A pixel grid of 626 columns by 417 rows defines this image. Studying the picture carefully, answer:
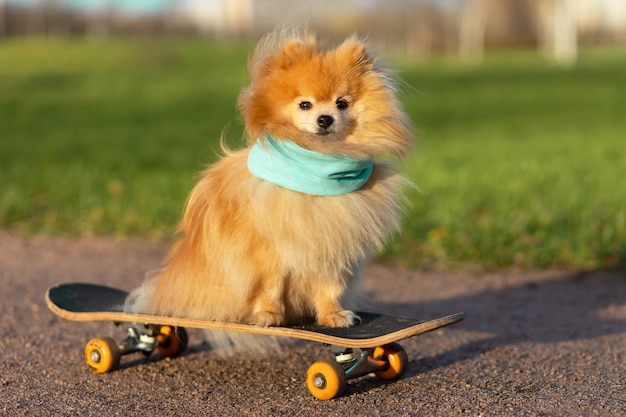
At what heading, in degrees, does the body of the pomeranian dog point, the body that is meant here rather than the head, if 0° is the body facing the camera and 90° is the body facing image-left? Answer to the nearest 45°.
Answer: approximately 315°
